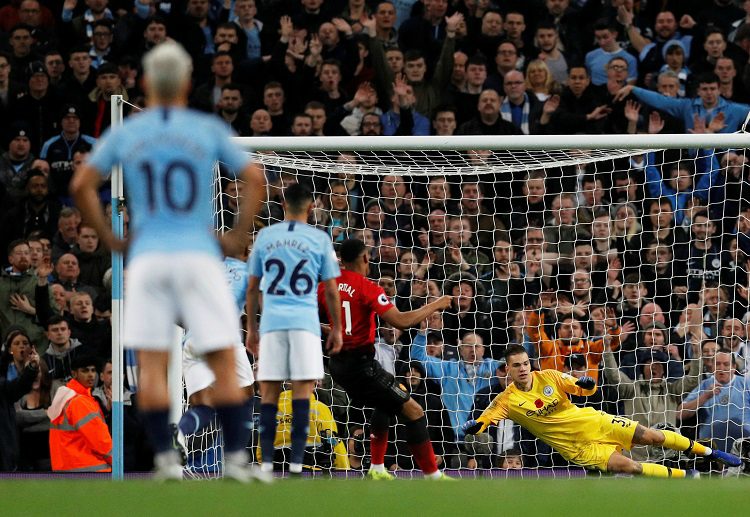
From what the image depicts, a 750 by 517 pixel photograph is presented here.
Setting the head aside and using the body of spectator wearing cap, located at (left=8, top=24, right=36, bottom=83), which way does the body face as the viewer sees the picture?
toward the camera

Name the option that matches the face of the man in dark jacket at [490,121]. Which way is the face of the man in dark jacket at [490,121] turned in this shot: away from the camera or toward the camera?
toward the camera

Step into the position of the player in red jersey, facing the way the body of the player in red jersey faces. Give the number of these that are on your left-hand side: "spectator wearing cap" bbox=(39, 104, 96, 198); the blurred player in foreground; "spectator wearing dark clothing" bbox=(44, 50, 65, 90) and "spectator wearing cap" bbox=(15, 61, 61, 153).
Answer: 3

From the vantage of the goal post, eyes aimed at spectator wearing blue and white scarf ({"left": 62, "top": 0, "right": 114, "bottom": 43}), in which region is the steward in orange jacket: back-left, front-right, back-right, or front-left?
front-left

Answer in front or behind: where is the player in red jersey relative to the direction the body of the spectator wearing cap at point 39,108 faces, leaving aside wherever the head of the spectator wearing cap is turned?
in front

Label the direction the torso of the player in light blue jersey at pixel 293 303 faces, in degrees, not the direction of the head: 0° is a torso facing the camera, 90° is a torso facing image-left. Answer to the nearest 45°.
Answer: approximately 180°

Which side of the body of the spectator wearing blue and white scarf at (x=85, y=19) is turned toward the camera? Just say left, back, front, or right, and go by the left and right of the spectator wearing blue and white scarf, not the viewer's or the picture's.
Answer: front

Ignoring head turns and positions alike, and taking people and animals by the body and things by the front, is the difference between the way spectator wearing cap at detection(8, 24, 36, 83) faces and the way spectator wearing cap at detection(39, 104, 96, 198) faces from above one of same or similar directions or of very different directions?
same or similar directions

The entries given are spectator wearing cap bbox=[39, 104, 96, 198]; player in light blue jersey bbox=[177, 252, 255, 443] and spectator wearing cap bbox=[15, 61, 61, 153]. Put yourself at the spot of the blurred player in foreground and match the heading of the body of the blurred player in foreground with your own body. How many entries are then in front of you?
3

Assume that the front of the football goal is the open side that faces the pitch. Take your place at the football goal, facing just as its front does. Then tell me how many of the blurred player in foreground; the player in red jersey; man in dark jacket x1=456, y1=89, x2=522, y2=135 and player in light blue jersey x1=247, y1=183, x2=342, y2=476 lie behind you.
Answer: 1

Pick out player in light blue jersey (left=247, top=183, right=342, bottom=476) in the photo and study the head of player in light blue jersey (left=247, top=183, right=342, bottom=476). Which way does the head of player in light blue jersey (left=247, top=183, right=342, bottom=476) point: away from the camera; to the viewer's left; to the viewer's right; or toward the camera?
away from the camera

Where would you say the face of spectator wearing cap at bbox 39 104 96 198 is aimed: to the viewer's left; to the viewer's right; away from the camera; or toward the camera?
toward the camera

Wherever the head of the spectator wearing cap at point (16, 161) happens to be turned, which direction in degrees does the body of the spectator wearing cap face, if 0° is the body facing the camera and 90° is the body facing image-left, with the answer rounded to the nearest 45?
approximately 0°

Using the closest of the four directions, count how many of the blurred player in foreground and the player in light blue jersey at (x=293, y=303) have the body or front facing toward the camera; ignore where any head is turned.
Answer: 0
